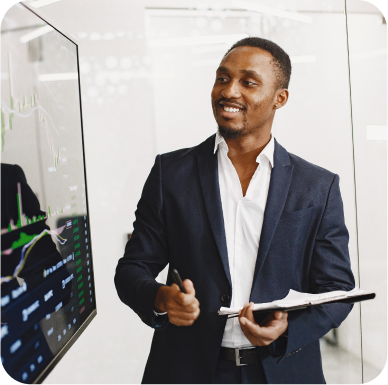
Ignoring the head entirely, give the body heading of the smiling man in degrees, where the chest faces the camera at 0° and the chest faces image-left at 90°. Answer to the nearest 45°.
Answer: approximately 0°

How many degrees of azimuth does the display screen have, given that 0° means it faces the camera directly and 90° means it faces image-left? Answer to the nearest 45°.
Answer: approximately 315°
